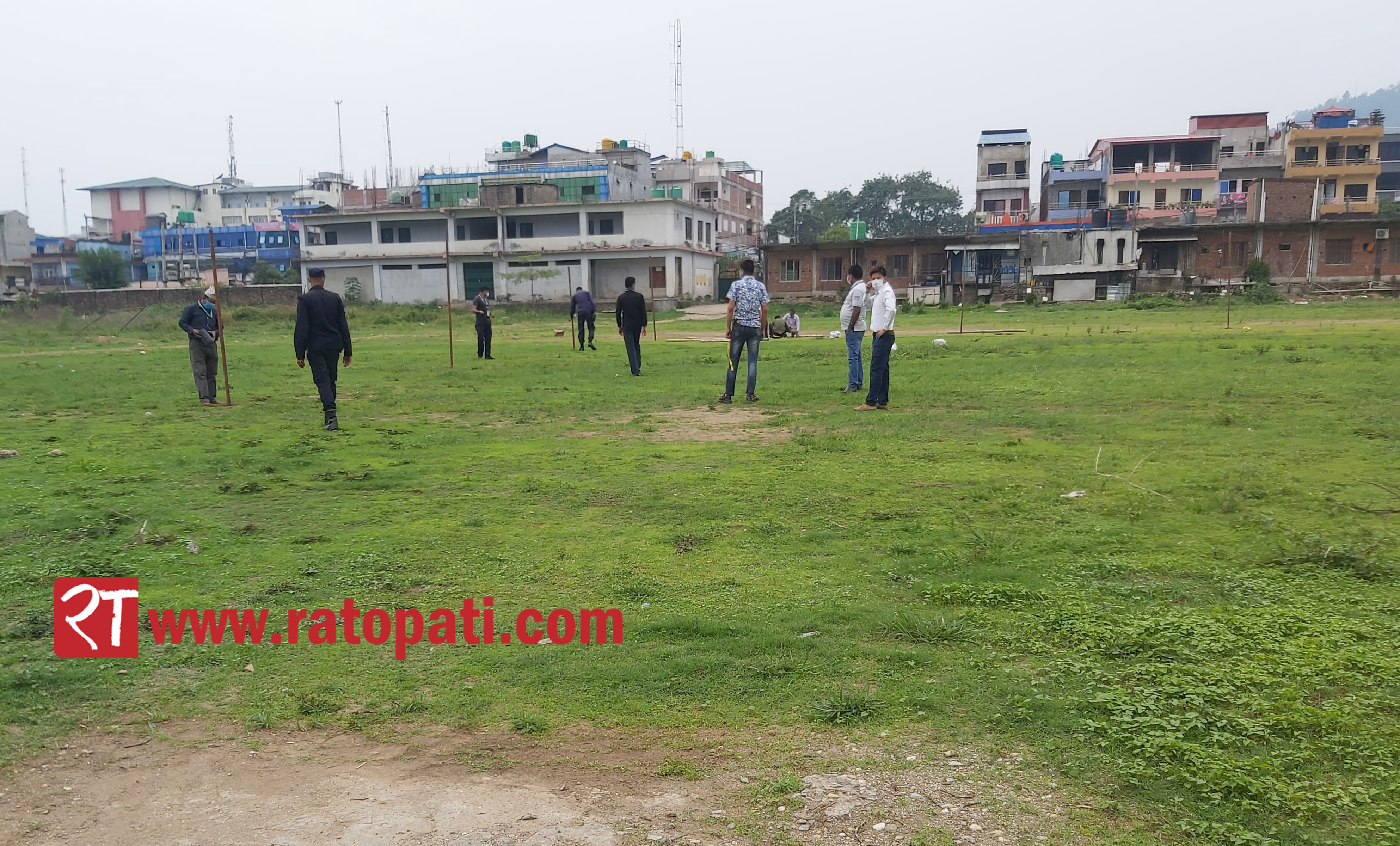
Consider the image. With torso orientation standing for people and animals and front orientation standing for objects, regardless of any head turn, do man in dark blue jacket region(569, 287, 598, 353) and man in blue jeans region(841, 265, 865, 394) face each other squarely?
no

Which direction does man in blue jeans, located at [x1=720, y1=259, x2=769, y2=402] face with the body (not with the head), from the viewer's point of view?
away from the camera

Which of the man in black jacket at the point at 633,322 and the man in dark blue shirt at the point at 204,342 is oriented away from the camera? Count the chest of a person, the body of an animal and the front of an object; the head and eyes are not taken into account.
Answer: the man in black jacket at the point at 633,322

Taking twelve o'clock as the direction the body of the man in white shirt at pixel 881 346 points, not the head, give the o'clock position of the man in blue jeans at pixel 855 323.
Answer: The man in blue jeans is roughly at 4 o'clock from the man in white shirt.

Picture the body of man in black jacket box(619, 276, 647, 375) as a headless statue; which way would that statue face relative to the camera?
away from the camera

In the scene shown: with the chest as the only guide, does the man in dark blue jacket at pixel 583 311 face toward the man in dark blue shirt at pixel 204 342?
no

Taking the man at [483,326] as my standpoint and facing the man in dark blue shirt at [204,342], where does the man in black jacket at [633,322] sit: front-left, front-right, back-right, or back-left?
front-left

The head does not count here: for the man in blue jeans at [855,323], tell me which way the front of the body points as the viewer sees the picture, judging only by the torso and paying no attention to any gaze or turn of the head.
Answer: to the viewer's left

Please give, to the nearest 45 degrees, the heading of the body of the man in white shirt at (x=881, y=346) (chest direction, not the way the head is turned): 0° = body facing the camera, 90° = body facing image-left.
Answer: approximately 45°

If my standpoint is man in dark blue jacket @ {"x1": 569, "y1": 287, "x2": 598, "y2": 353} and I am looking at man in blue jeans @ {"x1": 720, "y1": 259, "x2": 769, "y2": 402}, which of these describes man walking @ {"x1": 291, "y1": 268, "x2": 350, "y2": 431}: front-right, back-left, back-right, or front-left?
front-right

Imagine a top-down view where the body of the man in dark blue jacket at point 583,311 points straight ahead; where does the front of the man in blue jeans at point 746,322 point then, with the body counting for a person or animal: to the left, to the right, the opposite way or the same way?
the same way

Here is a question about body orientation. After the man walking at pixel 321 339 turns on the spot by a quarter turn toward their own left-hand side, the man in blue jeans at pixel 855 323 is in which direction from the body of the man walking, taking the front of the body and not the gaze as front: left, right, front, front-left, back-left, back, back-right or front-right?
back

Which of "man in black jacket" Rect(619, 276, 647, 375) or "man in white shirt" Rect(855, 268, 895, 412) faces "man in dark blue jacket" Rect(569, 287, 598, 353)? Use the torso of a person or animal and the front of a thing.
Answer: "man in black jacket" Rect(619, 276, 647, 375)

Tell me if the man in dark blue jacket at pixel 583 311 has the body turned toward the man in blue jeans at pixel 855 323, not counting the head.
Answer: no

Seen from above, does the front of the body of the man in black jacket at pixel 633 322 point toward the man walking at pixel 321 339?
no

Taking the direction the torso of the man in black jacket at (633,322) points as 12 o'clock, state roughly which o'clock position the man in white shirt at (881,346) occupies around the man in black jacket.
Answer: The man in white shirt is roughly at 5 o'clock from the man in black jacket.

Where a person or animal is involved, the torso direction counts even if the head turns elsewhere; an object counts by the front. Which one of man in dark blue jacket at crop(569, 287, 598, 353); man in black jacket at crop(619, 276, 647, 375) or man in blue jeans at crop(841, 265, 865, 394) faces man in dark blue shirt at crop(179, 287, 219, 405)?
the man in blue jeans

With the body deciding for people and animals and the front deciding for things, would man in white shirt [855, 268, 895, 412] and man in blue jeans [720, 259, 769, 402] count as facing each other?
no

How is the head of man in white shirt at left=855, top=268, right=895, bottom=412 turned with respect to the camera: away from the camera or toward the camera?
toward the camera

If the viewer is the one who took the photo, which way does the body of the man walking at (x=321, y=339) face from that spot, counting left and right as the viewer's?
facing away from the viewer

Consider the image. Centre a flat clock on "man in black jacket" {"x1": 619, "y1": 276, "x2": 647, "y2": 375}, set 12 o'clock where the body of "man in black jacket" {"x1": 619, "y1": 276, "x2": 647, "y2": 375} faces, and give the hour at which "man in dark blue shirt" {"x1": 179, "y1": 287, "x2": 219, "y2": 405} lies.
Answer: "man in dark blue shirt" {"x1": 179, "y1": 287, "x2": 219, "y2": 405} is roughly at 8 o'clock from "man in black jacket" {"x1": 619, "y1": 276, "x2": 647, "y2": 375}.

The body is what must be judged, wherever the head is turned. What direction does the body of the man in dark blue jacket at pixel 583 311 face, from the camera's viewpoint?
away from the camera
